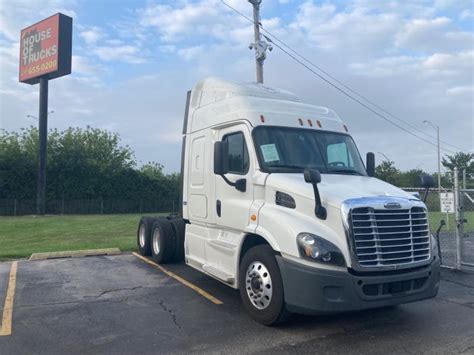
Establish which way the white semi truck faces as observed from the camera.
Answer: facing the viewer and to the right of the viewer

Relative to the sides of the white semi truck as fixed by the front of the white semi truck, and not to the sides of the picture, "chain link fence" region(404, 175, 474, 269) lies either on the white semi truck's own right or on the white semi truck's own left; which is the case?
on the white semi truck's own left

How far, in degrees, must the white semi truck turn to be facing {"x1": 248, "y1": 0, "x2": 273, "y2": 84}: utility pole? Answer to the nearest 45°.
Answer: approximately 135° to its left

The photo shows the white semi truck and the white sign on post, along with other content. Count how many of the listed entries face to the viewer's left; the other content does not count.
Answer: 0

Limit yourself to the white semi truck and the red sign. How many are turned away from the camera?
0

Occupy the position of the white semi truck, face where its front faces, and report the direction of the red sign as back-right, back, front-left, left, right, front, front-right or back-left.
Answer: back

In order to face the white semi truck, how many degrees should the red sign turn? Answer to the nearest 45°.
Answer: approximately 45° to its left

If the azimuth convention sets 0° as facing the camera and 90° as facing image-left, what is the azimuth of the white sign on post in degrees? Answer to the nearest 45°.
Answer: approximately 0°

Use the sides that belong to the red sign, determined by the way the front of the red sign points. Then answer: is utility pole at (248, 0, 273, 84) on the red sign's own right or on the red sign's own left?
on the red sign's own left

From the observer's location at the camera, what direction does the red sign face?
facing the viewer and to the left of the viewer
